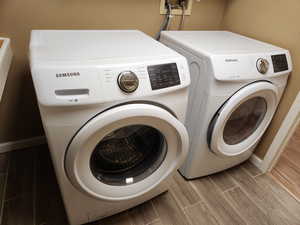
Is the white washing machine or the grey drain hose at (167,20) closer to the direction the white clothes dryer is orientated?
the white washing machine

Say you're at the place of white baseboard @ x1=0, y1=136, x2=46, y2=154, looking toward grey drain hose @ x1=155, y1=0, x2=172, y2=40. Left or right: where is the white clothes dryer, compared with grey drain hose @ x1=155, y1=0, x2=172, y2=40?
right

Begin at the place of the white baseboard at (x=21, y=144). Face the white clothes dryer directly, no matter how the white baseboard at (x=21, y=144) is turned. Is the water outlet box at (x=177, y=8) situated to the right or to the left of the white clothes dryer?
left

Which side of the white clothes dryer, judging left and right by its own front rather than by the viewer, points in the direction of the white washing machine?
right

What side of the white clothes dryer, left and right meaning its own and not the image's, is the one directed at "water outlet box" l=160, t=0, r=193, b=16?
back

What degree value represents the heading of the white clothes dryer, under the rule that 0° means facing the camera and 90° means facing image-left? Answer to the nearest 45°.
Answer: approximately 315°

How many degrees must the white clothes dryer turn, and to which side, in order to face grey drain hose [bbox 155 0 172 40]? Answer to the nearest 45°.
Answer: approximately 180°
